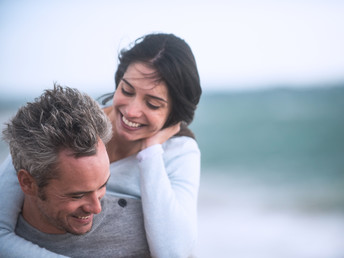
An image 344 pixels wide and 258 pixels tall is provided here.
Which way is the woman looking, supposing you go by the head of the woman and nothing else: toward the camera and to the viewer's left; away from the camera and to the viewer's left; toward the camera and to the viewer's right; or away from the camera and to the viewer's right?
toward the camera and to the viewer's left

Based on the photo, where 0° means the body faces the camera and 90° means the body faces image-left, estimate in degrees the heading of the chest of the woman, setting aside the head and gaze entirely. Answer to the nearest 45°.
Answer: approximately 45°

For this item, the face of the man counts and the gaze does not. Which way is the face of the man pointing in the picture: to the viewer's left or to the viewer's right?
to the viewer's right
